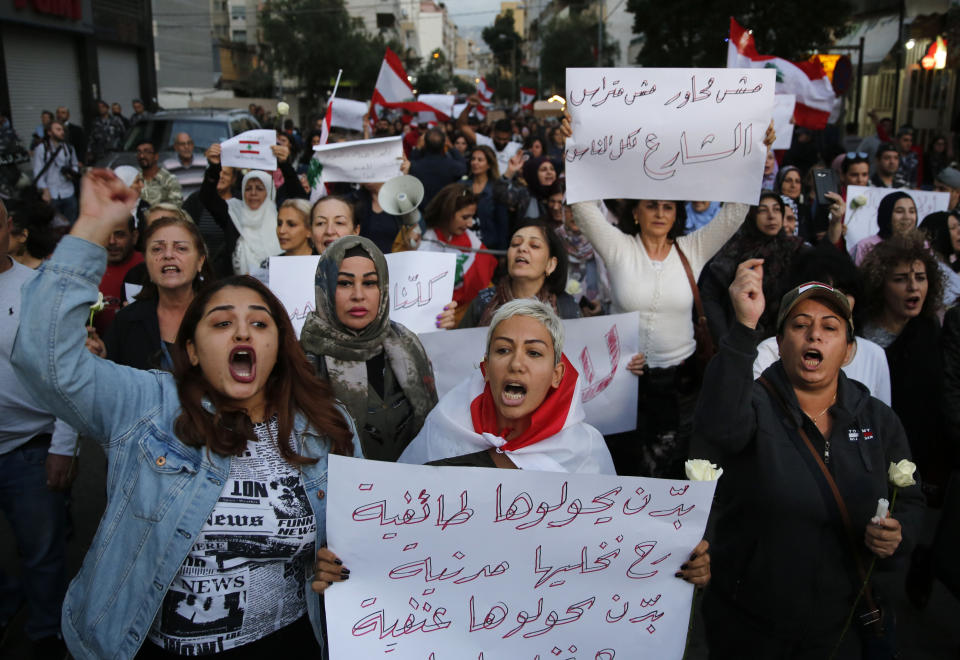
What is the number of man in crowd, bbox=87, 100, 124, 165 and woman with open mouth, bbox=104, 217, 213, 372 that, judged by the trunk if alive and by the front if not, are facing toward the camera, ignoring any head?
2

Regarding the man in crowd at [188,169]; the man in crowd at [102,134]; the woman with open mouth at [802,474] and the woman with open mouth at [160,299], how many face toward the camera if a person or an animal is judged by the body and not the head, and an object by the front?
4

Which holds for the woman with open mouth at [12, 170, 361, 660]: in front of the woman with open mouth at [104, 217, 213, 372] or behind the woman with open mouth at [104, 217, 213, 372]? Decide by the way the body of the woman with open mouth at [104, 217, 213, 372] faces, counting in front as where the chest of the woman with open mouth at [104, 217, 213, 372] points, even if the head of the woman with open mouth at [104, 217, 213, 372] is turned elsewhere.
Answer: in front

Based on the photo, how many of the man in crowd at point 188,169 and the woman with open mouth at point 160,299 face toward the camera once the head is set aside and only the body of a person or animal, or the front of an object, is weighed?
2

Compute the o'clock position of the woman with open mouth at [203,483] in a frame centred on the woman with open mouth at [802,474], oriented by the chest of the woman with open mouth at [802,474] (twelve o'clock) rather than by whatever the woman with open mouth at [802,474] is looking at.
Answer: the woman with open mouth at [203,483] is roughly at 2 o'clock from the woman with open mouth at [802,474].

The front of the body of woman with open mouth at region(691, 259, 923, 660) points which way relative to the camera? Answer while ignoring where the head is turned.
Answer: toward the camera

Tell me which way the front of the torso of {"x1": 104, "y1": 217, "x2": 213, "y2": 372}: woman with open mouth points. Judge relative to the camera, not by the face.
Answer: toward the camera
